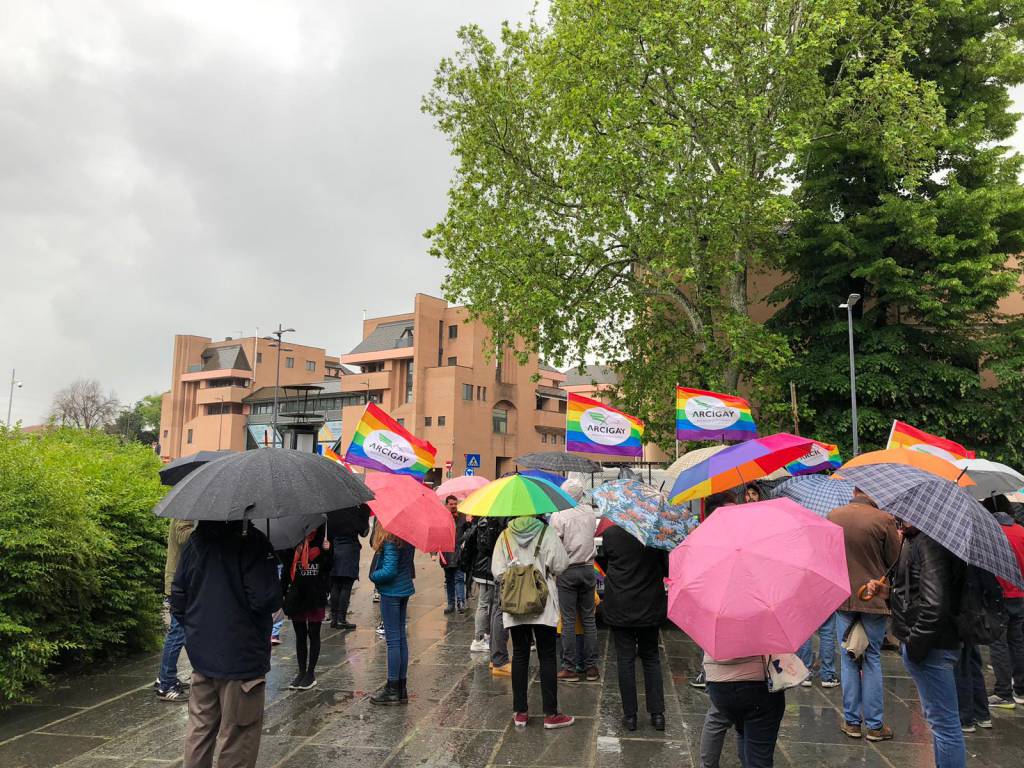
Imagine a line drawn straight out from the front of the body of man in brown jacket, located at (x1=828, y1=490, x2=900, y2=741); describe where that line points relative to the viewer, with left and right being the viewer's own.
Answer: facing away from the viewer and to the left of the viewer

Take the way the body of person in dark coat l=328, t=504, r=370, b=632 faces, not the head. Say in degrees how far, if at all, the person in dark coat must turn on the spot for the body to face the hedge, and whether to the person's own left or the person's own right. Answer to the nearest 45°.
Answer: approximately 135° to the person's own right

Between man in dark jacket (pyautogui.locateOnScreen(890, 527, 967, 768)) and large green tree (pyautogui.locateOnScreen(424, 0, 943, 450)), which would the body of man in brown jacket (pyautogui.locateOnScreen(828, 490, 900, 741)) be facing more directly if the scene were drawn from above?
the large green tree

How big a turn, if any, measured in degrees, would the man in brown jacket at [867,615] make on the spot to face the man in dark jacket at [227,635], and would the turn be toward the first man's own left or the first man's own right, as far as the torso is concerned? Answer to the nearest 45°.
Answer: approximately 90° to the first man's own left

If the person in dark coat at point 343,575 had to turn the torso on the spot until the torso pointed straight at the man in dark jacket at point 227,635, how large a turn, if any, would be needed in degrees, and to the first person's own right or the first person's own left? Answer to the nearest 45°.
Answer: approximately 90° to the first person's own right

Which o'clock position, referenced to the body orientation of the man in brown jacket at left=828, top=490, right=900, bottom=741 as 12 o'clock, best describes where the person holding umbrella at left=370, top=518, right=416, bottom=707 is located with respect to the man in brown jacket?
The person holding umbrella is roughly at 10 o'clock from the man in brown jacket.

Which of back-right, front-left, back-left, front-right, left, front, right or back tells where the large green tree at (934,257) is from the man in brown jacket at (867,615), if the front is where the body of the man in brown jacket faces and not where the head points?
front-right
